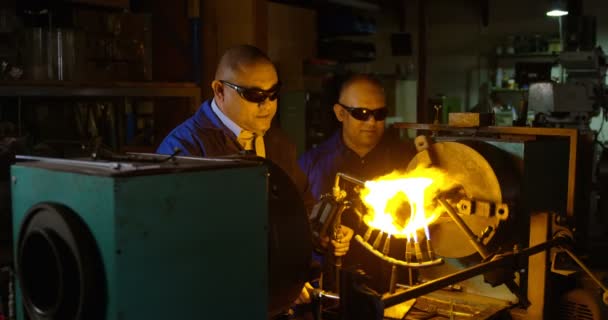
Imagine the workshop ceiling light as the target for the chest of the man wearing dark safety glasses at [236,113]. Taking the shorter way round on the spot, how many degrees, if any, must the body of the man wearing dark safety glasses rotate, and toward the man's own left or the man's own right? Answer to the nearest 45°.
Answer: approximately 90° to the man's own left

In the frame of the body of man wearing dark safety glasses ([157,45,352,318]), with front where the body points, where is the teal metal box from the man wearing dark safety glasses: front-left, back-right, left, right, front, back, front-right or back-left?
front-right

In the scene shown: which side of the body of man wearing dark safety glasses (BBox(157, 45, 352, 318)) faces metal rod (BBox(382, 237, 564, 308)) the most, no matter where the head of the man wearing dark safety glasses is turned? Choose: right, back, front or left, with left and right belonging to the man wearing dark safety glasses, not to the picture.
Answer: front

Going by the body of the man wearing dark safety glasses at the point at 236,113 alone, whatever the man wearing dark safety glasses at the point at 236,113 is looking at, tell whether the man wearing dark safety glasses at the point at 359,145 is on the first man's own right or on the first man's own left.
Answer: on the first man's own left

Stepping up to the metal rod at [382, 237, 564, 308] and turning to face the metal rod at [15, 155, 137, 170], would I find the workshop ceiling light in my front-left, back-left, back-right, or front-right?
back-right

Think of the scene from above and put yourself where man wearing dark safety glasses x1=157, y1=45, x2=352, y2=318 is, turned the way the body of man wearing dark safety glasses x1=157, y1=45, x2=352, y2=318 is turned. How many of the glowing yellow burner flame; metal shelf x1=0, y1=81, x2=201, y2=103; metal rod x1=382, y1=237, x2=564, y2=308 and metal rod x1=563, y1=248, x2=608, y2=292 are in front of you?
3

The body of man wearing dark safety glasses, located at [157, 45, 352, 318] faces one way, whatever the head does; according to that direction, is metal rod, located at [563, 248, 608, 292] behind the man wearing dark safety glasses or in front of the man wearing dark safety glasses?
in front

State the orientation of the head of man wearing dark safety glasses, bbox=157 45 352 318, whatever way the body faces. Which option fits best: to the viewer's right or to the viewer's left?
to the viewer's right

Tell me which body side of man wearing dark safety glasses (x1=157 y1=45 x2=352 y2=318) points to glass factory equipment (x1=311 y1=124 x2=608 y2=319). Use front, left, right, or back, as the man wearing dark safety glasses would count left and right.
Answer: front

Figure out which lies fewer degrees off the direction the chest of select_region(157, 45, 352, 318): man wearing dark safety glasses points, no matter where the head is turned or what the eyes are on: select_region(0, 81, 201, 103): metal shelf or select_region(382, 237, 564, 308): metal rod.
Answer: the metal rod

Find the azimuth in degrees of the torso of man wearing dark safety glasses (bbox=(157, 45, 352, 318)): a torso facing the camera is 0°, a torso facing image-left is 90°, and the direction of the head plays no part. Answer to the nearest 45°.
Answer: approximately 315°

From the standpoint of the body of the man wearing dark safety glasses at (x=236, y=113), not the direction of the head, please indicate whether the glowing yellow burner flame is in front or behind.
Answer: in front
